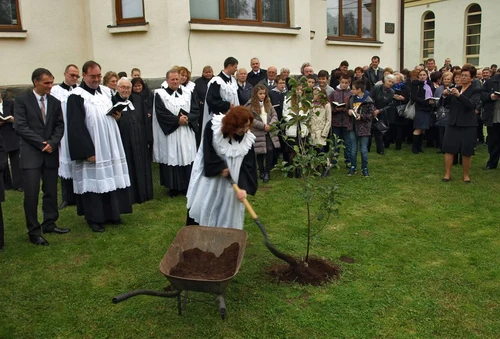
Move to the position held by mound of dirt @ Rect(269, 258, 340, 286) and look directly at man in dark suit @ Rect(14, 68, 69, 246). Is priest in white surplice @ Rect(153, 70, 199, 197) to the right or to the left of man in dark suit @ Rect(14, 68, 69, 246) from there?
right

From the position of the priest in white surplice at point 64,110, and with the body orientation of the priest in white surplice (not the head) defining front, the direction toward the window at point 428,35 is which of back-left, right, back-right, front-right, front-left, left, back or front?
left

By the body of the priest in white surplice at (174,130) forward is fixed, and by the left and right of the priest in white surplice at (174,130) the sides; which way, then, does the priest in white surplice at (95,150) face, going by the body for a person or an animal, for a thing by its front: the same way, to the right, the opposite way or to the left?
the same way

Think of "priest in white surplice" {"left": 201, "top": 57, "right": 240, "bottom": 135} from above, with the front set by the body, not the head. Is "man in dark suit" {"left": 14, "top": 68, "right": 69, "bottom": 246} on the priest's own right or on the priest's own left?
on the priest's own right

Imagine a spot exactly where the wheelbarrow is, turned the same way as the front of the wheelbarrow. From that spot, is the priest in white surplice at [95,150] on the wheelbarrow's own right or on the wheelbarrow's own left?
on the wheelbarrow's own left

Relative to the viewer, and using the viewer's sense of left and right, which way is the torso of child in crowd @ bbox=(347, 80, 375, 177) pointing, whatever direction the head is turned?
facing the viewer and to the left of the viewer

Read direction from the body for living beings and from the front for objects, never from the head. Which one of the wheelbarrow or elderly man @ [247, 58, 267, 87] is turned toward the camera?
the elderly man

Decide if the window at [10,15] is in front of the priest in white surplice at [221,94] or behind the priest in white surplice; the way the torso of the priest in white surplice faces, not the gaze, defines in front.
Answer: behind

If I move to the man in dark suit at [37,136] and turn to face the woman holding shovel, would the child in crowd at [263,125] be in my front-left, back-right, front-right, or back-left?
front-left

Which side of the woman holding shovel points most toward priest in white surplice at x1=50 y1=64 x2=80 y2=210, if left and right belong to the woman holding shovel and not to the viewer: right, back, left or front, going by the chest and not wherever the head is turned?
back

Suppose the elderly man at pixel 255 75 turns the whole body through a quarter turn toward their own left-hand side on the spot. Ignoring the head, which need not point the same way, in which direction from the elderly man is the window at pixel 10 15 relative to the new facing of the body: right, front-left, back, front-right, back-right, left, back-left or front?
back

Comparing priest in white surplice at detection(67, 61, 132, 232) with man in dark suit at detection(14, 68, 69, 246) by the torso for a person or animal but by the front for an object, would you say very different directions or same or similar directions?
same or similar directions

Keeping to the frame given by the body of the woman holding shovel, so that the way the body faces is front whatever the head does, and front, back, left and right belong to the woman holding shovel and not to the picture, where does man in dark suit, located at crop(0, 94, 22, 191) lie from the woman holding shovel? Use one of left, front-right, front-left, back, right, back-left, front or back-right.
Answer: back

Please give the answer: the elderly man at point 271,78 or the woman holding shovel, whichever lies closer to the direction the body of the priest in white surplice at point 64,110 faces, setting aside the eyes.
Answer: the woman holding shovel

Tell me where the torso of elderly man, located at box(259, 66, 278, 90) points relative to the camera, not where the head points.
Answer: toward the camera

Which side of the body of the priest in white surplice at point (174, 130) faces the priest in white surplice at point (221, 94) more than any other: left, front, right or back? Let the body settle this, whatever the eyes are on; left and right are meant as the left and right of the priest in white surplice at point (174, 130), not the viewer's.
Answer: left

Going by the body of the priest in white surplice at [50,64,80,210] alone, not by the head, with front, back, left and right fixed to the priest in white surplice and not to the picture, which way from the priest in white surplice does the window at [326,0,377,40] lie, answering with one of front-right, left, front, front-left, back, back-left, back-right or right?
left

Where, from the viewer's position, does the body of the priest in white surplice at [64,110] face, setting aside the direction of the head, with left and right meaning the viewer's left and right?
facing the viewer and to the right of the viewer

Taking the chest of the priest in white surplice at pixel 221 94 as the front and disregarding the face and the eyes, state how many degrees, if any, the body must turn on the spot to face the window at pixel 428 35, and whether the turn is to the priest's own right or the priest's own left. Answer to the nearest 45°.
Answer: approximately 90° to the priest's own left

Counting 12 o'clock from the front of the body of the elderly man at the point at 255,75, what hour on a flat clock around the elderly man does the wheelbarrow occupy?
The wheelbarrow is roughly at 12 o'clock from the elderly man.
